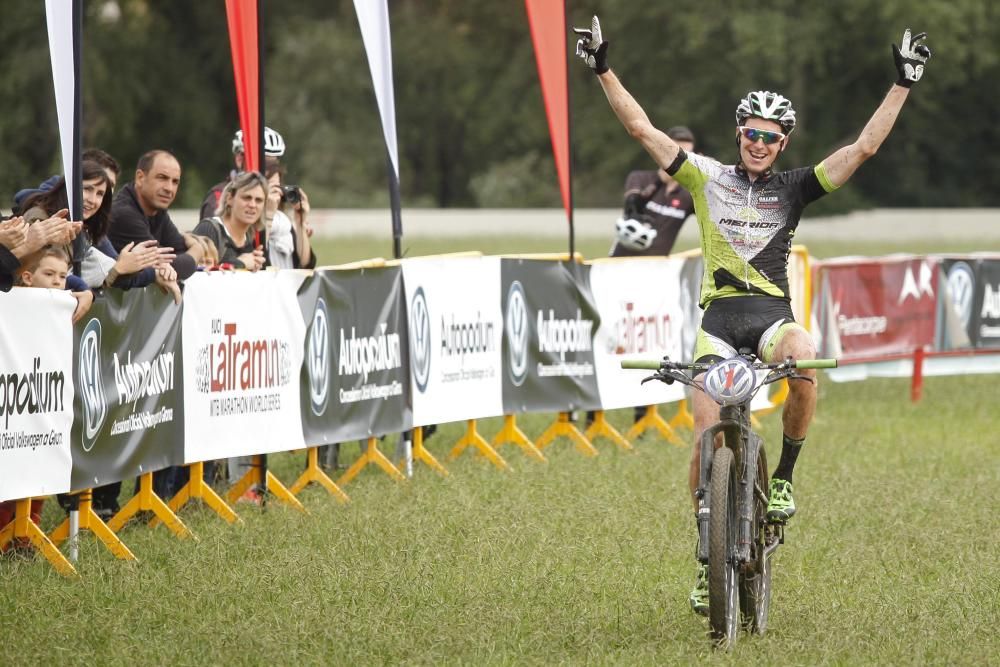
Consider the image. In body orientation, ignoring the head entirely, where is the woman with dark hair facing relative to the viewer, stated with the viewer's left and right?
facing the viewer and to the right of the viewer

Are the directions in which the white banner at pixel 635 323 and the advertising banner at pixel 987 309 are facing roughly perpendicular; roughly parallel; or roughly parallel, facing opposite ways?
roughly parallel

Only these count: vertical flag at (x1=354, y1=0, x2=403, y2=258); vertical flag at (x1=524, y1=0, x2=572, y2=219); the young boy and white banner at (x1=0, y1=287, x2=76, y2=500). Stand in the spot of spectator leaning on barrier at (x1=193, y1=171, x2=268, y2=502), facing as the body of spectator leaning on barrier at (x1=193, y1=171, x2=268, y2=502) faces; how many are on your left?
2

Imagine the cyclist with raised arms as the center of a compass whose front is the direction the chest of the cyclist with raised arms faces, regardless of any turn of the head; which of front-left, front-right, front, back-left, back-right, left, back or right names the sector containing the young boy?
right

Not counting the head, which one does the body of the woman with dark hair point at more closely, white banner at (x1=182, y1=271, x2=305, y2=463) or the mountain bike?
the mountain bike

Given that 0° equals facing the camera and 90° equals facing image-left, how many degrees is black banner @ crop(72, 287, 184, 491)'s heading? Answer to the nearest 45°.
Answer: approximately 315°

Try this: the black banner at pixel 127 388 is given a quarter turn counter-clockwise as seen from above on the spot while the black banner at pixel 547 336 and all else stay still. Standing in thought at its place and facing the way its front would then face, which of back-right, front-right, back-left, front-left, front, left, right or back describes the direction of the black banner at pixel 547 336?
front

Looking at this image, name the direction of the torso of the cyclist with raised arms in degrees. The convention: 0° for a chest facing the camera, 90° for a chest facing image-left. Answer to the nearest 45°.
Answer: approximately 0°

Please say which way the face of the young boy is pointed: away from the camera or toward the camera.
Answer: toward the camera

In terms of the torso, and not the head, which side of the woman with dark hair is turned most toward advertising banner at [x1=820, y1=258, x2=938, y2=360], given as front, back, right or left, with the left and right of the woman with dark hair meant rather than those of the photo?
left

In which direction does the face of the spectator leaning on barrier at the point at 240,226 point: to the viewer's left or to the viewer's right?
to the viewer's right
